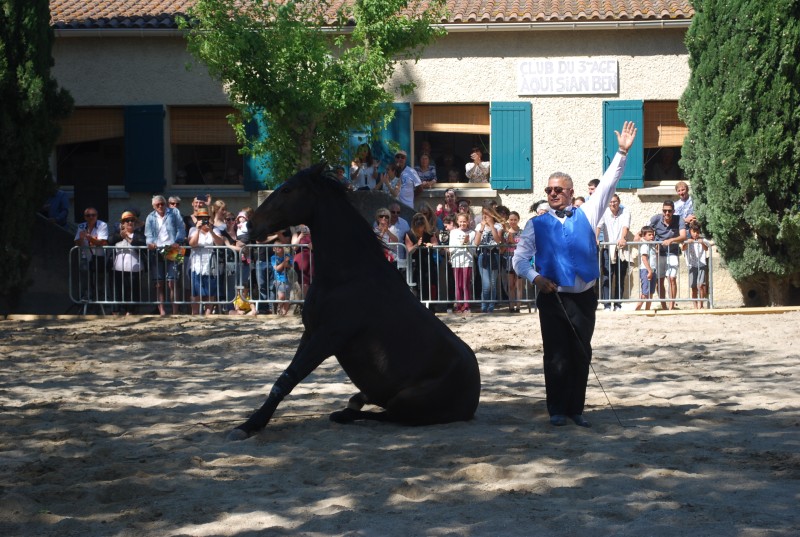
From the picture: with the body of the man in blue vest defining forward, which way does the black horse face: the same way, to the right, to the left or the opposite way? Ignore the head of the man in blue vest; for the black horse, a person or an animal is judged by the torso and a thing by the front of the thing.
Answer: to the right

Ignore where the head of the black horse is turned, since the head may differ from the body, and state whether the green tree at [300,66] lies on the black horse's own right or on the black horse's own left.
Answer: on the black horse's own right

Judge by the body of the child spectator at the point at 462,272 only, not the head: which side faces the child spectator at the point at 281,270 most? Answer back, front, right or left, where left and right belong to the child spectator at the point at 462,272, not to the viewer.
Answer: right

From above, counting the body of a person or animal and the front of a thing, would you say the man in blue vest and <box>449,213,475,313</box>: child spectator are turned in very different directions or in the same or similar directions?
same or similar directions

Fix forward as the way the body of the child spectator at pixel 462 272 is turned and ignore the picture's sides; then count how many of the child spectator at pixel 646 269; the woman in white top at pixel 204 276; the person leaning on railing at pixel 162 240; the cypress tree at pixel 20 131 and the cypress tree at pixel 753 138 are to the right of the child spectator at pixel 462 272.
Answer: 3

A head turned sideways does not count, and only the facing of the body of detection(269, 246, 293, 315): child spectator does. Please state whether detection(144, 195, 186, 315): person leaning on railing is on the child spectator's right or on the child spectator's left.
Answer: on the child spectator's right

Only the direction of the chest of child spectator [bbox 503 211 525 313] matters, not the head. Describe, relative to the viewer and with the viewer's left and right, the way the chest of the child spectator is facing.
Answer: facing the viewer

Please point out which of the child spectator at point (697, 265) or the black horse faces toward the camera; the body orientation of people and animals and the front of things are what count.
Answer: the child spectator

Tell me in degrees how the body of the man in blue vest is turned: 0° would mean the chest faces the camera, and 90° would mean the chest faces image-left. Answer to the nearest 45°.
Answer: approximately 0°

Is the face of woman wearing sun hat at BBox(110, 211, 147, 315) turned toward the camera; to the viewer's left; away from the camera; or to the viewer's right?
toward the camera

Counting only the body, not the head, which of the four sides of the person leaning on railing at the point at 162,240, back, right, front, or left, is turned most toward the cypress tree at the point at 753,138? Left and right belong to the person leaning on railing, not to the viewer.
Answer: left

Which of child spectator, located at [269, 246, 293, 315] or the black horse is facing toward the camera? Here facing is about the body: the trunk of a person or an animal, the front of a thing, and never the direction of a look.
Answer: the child spectator

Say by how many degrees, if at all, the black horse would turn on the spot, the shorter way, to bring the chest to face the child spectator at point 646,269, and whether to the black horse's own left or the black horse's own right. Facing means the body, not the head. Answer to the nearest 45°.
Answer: approximately 135° to the black horse's own right

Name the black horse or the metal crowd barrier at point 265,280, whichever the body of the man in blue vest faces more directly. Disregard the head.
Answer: the black horse

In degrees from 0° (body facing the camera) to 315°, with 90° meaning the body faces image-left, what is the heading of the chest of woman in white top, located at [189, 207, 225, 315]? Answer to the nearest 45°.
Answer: approximately 0°

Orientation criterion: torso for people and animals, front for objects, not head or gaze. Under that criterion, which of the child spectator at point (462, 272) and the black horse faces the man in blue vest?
the child spectator

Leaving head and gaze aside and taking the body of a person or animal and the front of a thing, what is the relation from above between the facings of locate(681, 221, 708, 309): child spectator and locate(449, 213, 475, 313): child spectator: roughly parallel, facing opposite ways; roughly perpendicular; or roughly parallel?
roughly parallel

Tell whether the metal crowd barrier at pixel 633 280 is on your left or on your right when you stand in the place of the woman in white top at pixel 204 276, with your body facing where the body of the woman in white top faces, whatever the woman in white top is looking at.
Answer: on your left

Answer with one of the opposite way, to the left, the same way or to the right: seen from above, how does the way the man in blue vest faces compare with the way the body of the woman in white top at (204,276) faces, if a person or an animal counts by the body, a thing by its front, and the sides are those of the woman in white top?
the same way
